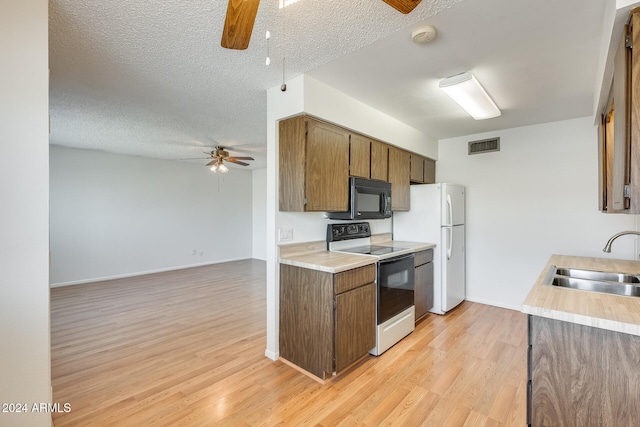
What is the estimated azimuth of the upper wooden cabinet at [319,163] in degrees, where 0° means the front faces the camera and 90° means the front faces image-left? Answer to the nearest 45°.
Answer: approximately 315°

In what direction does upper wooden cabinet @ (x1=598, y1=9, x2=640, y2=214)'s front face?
to the viewer's left

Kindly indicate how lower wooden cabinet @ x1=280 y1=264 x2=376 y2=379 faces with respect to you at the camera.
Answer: facing the viewer and to the right of the viewer

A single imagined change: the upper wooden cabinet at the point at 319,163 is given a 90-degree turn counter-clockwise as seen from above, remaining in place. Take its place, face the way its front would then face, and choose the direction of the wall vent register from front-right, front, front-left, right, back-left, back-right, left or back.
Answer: front

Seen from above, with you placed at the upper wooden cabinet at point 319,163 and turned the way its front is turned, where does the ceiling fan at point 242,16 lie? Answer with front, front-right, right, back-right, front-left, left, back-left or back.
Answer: front-right

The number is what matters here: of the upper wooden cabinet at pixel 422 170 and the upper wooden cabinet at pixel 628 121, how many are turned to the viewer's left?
1

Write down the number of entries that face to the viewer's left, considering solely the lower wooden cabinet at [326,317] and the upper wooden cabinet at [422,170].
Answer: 0

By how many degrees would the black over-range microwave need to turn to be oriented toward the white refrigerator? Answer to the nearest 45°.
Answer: approximately 90° to its left

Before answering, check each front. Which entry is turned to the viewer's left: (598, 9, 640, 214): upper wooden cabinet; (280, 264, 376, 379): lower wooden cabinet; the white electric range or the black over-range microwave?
the upper wooden cabinet

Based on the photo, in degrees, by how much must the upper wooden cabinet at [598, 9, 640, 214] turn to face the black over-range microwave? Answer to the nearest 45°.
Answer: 0° — it already faces it

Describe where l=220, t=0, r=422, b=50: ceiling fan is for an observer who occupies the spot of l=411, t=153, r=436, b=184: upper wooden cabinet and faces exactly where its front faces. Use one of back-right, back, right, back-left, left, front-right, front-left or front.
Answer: front-right

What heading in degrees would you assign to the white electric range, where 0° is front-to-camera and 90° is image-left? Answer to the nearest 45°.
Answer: approximately 315°

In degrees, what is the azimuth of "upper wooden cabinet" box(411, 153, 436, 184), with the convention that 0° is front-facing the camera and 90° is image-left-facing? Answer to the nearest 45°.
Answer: approximately 315°

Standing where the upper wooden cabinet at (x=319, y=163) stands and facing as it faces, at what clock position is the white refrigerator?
The white refrigerator is roughly at 9 o'clock from the upper wooden cabinet.

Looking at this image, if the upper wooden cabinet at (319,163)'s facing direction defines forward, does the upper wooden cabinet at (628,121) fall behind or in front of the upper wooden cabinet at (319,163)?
in front

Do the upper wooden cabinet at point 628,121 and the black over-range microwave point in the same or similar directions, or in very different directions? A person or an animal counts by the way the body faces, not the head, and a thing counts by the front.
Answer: very different directions
